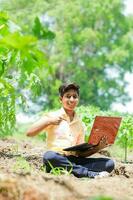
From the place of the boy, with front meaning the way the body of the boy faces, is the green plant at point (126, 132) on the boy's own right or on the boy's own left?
on the boy's own left

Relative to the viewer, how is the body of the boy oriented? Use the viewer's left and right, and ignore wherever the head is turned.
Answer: facing the viewer and to the right of the viewer
